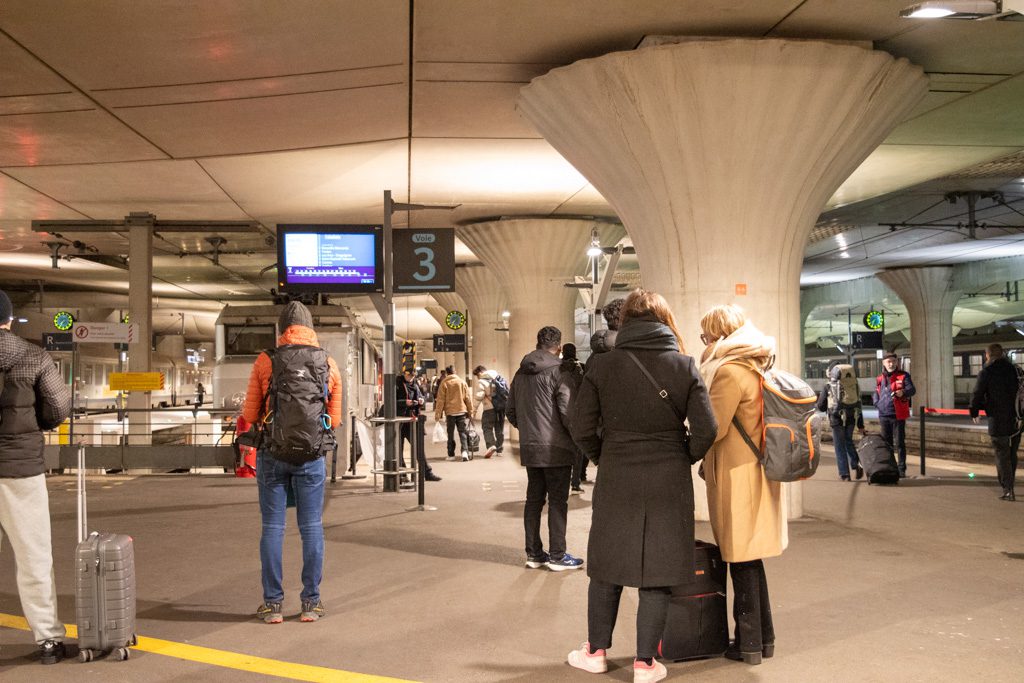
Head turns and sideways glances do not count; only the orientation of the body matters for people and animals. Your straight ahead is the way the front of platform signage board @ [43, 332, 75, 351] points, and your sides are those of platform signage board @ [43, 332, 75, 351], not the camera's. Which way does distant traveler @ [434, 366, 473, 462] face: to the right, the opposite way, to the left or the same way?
the opposite way

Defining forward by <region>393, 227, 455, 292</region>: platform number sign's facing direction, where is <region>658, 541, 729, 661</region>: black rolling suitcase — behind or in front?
in front

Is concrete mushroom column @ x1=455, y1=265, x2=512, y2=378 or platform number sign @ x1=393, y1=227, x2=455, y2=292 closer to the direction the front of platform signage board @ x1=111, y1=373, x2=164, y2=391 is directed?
the platform number sign

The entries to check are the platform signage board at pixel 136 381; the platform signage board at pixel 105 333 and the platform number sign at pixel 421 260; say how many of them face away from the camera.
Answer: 0

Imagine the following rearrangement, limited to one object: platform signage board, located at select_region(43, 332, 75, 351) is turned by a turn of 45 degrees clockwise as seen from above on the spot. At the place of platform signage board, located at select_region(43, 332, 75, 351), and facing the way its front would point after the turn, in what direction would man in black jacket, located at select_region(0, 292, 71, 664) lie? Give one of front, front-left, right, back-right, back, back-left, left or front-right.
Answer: front-left

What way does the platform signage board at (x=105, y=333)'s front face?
toward the camera

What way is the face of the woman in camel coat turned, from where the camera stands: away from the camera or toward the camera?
away from the camera

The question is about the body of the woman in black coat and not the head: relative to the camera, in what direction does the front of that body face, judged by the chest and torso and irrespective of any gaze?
away from the camera

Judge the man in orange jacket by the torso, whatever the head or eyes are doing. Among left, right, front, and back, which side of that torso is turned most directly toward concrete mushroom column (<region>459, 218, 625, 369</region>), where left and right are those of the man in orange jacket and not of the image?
front

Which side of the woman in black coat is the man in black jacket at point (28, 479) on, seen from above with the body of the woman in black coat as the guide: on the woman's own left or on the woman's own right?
on the woman's own left

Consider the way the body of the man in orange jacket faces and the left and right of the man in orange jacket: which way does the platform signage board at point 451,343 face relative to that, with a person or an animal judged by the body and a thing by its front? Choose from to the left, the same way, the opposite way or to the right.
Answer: the opposite way

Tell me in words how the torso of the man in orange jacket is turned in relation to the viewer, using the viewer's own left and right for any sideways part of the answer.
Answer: facing away from the viewer

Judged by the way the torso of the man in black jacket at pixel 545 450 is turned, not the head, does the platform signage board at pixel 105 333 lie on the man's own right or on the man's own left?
on the man's own left

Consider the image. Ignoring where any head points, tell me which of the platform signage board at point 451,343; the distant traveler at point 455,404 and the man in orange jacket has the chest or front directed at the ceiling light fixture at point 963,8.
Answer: the platform signage board

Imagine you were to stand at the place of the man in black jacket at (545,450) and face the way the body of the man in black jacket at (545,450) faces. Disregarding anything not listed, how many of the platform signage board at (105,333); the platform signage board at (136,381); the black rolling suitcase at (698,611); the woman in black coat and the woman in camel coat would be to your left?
2

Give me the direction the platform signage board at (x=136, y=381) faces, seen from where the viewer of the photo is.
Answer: facing the viewer

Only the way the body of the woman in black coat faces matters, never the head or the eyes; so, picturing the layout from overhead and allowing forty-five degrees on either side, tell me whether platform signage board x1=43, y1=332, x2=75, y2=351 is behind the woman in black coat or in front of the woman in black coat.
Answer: in front

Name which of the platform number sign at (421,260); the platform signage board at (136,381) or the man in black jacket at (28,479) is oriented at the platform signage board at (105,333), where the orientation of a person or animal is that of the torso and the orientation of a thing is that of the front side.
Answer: the man in black jacket

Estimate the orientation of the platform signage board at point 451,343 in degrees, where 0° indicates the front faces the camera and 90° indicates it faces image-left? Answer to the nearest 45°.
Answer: approximately 0°
